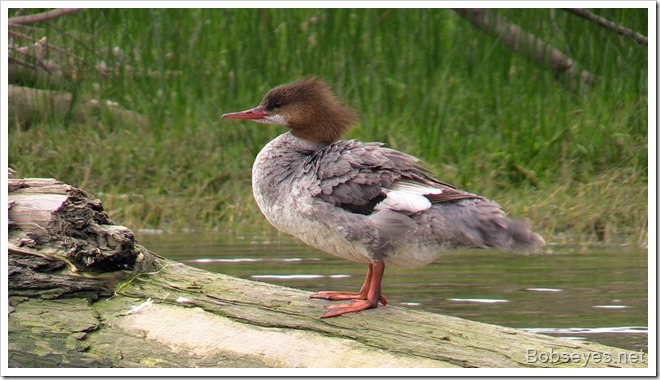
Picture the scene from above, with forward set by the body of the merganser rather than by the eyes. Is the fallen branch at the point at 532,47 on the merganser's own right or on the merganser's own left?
on the merganser's own right

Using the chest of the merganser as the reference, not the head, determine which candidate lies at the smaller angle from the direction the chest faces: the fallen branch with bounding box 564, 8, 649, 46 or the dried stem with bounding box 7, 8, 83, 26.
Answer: the dried stem

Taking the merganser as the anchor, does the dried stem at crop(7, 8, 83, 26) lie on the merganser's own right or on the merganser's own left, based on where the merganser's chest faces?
on the merganser's own right

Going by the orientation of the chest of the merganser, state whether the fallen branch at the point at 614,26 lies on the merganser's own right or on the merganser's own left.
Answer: on the merganser's own right

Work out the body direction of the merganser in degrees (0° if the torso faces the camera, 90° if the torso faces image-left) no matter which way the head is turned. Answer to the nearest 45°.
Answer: approximately 90°
